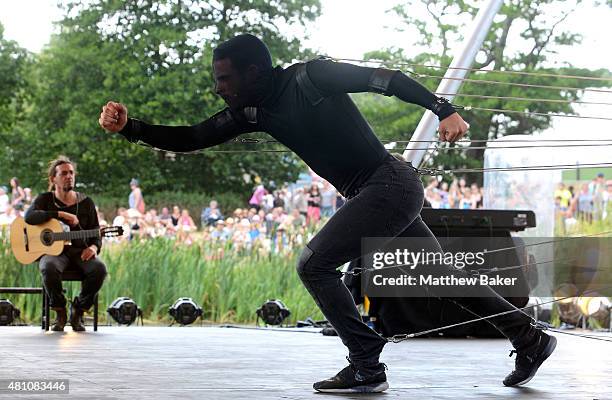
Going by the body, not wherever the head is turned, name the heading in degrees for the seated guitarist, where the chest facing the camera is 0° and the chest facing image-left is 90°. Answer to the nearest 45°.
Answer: approximately 0°

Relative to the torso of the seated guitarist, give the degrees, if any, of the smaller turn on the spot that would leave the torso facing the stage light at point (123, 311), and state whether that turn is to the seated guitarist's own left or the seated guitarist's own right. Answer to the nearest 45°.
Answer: approximately 135° to the seated guitarist's own left

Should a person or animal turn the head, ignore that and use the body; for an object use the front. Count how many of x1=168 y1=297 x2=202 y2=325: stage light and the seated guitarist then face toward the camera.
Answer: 2

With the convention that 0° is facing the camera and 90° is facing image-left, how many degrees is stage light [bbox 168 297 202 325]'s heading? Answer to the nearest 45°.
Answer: approximately 0°

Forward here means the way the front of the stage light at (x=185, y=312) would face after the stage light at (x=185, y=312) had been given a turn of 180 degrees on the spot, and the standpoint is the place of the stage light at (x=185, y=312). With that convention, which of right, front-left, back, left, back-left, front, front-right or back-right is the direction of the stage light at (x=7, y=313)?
left

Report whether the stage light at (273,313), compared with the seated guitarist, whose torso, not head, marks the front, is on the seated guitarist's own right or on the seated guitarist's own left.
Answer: on the seated guitarist's own left

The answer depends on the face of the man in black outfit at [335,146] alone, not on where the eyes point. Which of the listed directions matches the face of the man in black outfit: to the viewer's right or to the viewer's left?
to the viewer's left

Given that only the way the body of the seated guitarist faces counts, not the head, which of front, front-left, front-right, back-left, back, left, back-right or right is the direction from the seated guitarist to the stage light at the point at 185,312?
back-left

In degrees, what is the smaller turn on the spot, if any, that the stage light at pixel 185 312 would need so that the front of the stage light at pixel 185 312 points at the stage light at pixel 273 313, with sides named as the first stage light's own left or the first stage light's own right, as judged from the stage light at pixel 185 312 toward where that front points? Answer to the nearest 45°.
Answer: approximately 90° to the first stage light's own left

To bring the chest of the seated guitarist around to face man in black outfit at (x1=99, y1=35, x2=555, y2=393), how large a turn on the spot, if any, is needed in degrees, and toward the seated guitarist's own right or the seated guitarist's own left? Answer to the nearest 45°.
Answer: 0° — they already face them
